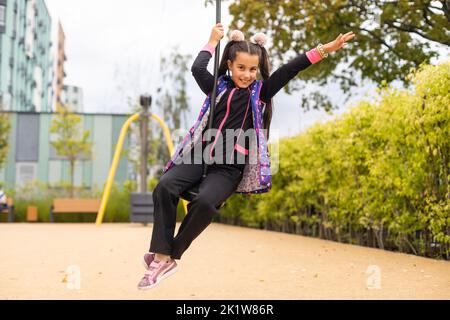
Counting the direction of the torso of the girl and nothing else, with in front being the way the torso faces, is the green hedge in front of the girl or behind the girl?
behind

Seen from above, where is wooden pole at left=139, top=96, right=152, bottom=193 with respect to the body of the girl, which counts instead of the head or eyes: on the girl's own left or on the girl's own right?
on the girl's own right

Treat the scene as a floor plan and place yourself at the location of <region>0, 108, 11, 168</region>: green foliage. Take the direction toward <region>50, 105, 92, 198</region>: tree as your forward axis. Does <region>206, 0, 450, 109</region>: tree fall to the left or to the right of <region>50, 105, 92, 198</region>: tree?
right

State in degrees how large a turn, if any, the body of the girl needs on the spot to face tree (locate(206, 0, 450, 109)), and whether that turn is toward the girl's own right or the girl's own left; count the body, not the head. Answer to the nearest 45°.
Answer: approximately 135° to the girl's own right

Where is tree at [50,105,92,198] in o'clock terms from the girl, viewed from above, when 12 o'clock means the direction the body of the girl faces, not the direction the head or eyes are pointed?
The tree is roughly at 4 o'clock from the girl.

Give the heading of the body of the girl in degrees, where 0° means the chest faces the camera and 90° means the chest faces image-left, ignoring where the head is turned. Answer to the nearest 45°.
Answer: approximately 45°

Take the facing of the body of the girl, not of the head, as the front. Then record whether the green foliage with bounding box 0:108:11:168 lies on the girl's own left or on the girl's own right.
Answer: on the girl's own right
